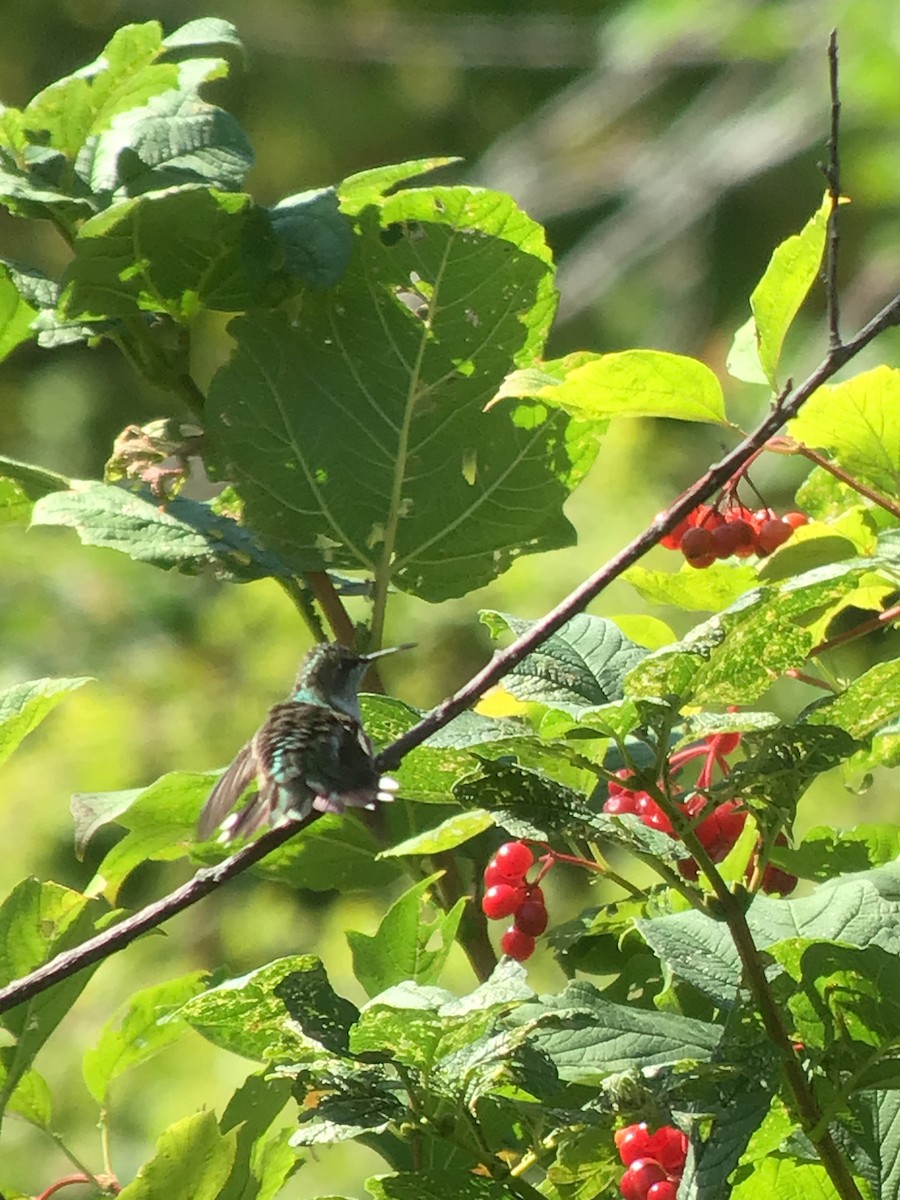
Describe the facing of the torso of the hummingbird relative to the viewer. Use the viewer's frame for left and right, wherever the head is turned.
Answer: facing away from the viewer and to the right of the viewer
